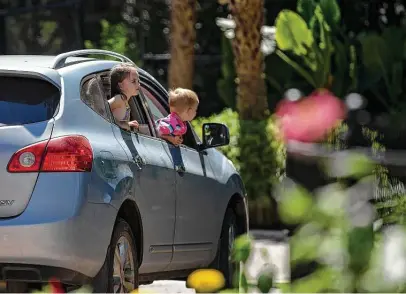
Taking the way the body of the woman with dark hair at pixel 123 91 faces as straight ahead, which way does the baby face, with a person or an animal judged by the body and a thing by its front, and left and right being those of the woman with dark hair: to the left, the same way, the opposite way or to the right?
the same way

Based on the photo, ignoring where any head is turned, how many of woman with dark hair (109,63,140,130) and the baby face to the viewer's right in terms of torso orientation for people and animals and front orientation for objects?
2

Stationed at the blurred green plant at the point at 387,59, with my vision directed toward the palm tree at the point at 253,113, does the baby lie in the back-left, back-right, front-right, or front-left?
front-left

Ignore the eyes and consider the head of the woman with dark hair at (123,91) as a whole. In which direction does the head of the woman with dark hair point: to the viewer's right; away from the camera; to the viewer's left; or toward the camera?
to the viewer's right

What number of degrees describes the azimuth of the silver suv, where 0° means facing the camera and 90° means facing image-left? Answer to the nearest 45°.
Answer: approximately 225°

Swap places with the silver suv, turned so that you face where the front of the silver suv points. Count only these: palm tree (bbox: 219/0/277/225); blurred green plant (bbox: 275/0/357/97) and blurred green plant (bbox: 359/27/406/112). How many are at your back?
0

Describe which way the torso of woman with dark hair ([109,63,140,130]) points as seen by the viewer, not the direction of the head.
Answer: to the viewer's right

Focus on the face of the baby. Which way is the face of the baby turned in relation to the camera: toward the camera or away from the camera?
away from the camera

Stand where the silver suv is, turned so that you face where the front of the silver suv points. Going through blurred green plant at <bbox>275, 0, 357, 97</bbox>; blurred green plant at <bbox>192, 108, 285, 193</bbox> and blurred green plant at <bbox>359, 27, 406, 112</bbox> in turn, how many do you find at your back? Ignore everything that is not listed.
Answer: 0

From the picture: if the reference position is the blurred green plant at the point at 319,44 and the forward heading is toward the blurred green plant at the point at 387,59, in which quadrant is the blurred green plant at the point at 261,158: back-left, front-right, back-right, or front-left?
back-right

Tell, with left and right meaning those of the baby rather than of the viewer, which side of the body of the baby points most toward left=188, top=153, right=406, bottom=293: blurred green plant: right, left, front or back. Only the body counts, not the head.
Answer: right
